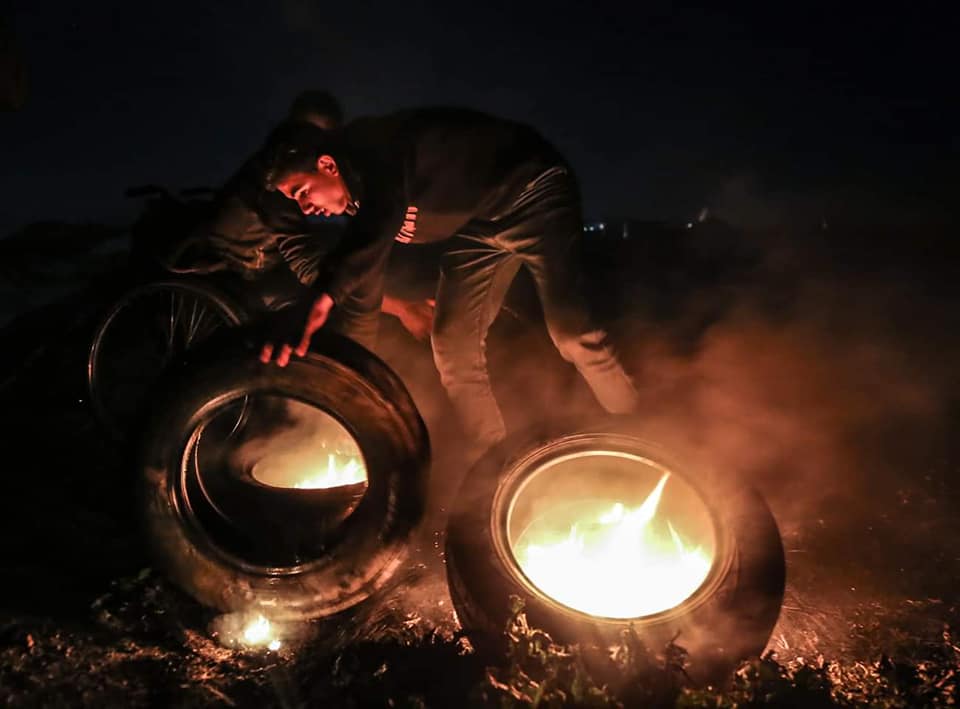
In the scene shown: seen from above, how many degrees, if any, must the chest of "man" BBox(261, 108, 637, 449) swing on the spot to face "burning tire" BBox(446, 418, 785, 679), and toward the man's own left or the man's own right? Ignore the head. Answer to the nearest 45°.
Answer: approximately 135° to the man's own left

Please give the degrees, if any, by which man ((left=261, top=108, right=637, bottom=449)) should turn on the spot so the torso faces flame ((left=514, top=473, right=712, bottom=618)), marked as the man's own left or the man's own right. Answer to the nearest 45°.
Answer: approximately 135° to the man's own left

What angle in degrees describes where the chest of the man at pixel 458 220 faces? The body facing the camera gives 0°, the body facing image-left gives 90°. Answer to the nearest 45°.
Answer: approximately 90°

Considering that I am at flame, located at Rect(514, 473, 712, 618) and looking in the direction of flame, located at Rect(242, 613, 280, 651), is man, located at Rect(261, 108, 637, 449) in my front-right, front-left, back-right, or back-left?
front-right

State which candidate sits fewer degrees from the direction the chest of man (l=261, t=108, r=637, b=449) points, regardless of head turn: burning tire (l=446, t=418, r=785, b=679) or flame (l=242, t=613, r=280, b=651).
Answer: the flame
